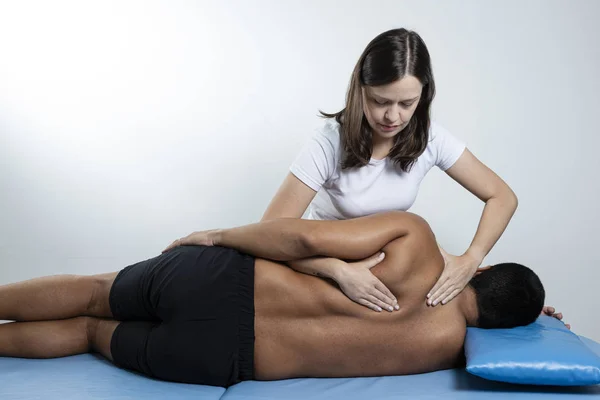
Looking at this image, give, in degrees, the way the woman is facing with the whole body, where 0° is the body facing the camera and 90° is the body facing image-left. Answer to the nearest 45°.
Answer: approximately 0°

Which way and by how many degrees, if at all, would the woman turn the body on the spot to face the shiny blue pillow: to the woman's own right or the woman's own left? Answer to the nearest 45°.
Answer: approximately 45° to the woman's own left
